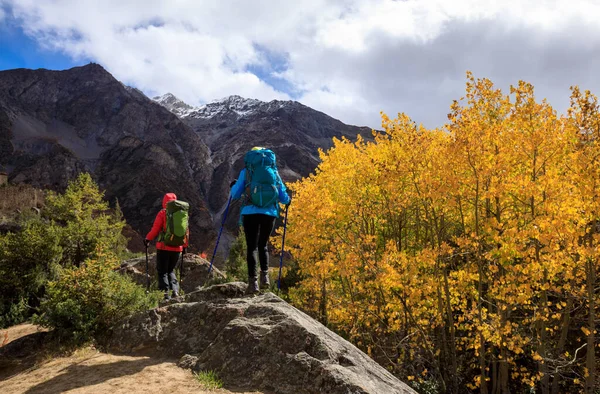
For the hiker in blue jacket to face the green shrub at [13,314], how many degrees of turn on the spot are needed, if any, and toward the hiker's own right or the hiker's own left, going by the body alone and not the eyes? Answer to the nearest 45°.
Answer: approximately 45° to the hiker's own left

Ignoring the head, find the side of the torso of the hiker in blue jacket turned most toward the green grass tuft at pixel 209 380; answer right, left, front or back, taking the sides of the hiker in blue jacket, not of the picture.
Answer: back

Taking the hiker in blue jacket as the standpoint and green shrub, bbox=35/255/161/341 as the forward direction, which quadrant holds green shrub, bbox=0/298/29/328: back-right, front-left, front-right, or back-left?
front-right

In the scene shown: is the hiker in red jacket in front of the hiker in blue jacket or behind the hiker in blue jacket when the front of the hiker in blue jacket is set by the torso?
in front

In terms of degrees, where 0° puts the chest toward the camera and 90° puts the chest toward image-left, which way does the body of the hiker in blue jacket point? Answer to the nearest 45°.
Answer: approximately 180°

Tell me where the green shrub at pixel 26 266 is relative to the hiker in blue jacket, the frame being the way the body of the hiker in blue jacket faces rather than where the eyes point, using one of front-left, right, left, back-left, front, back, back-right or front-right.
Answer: front-left

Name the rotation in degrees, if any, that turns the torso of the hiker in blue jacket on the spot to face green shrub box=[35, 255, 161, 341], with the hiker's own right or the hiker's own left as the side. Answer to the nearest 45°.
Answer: approximately 90° to the hiker's own left
